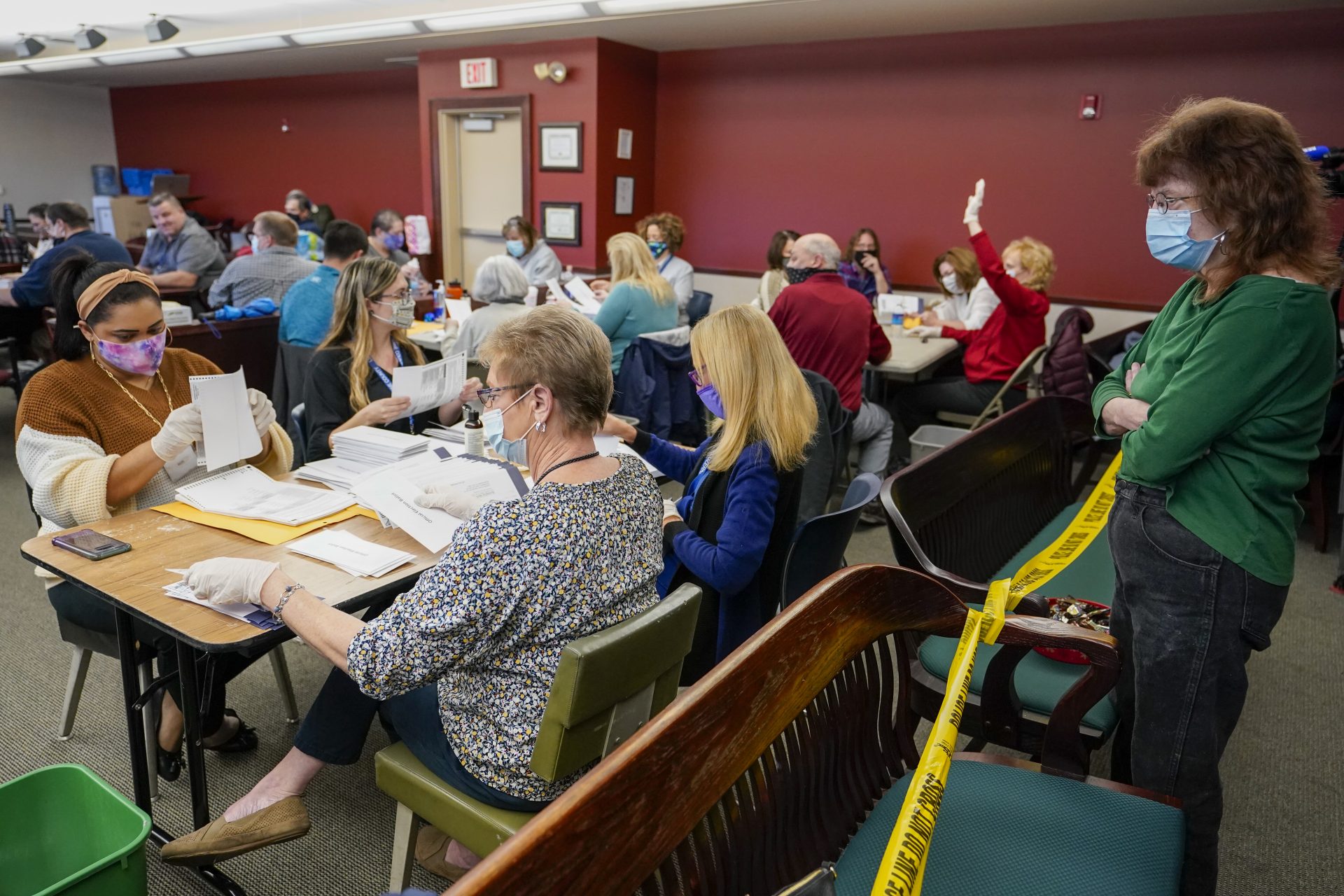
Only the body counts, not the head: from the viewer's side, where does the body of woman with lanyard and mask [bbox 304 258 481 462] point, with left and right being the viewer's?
facing the viewer and to the right of the viewer

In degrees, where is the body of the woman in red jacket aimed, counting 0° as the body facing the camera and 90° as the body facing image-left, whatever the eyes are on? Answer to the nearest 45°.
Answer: approximately 90°

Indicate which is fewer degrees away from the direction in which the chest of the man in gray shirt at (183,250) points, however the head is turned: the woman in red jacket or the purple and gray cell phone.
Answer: the purple and gray cell phone

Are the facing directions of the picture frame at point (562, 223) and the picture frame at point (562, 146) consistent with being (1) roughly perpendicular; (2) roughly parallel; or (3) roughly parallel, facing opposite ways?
roughly parallel

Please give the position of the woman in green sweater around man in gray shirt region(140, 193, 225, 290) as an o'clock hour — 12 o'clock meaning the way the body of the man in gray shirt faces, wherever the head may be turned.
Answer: The woman in green sweater is roughly at 10 o'clock from the man in gray shirt.

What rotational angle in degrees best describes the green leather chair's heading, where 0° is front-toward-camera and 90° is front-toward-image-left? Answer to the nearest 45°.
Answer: approximately 135°

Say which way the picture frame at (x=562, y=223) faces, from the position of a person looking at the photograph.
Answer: facing the viewer

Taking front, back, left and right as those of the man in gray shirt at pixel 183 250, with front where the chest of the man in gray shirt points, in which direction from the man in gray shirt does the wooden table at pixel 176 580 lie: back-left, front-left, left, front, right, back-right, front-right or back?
front-left

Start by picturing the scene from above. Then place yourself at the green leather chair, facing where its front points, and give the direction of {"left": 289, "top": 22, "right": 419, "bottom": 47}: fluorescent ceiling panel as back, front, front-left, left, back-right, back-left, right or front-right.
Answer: front-right

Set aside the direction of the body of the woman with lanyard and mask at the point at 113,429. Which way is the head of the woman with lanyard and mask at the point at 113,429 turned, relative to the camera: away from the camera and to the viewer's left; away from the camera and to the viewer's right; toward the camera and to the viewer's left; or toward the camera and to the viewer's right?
toward the camera and to the viewer's right

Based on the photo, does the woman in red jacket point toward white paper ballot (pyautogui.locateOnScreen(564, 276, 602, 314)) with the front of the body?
yes

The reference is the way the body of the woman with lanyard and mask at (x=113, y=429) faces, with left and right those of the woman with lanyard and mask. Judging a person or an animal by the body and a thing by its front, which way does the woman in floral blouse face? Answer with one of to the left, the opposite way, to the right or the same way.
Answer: the opposite way

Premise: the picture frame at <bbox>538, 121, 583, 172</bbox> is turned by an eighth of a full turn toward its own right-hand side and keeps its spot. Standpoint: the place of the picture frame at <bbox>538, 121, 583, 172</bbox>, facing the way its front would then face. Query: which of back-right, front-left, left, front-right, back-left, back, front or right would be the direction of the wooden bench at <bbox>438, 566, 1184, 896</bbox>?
front-left

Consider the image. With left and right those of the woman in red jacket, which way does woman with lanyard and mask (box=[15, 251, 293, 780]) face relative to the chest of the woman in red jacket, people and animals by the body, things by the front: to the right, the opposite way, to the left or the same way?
the opposite way

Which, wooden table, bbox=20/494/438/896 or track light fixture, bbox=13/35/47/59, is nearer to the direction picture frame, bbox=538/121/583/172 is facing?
the wooden table

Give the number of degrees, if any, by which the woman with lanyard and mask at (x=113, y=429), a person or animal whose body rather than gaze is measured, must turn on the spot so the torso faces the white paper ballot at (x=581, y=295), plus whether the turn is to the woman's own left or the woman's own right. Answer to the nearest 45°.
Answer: approximately 90° to the woman's own left

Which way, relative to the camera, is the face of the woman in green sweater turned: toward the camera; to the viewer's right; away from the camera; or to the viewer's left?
to the viewer's left

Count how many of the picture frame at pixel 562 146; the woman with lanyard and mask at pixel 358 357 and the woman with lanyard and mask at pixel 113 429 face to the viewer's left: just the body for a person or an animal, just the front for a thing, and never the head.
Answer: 0
